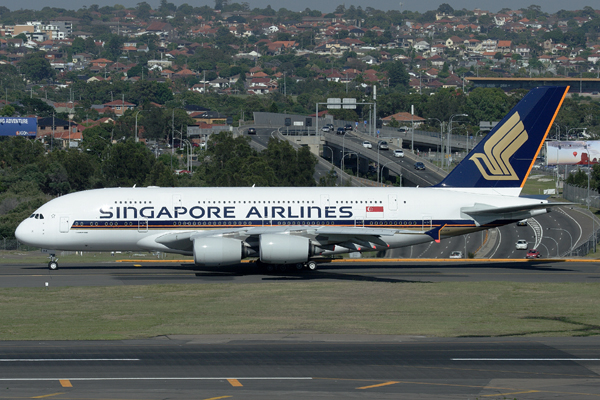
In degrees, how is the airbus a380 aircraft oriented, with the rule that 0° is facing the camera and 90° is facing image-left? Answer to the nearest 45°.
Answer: approximately 90°
